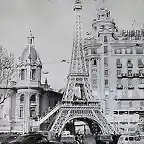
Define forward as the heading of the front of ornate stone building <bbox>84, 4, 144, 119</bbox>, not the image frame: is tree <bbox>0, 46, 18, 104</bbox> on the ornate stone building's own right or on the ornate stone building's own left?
on the ornate stone building's own right

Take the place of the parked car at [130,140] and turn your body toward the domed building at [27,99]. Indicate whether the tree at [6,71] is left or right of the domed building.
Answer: left

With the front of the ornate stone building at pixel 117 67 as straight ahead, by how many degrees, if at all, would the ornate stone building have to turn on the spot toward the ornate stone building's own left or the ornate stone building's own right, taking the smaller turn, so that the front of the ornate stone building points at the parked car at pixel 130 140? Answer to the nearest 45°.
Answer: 0° — it already faces it

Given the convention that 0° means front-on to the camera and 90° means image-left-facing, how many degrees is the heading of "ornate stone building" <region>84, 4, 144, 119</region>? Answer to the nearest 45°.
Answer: approximately 0°

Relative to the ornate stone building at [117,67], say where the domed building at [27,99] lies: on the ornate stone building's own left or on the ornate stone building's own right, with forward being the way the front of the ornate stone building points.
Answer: on the ornate stone building's own right
